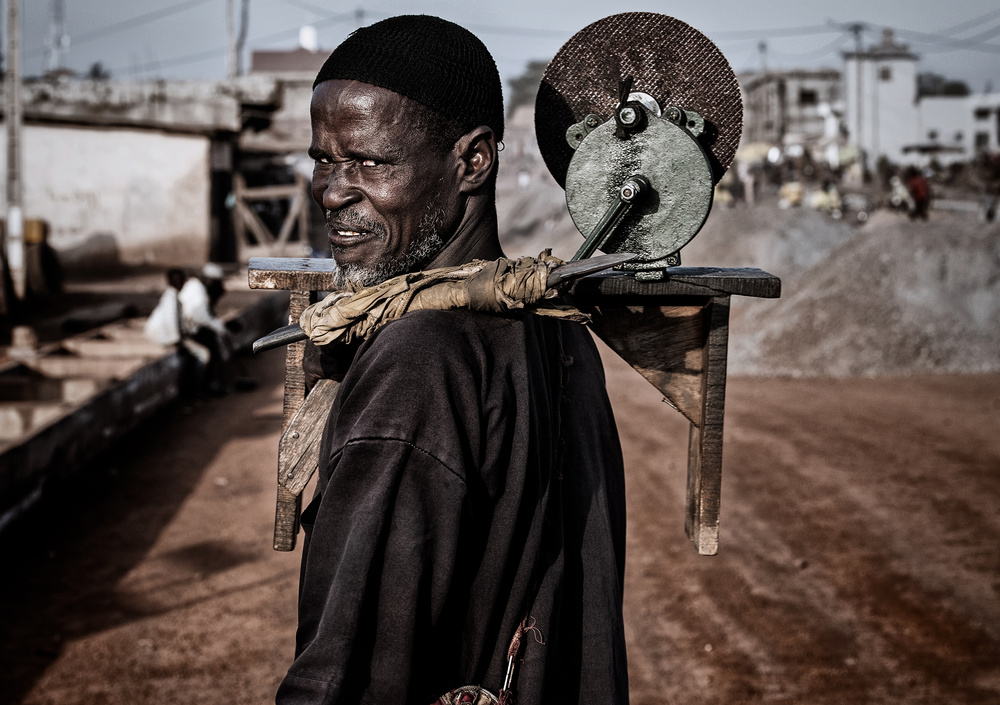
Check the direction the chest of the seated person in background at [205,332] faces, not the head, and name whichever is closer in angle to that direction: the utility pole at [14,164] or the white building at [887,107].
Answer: the white building

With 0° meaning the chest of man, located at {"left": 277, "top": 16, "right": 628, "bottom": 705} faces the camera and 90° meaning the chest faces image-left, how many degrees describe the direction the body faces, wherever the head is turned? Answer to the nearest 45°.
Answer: approximately 135°

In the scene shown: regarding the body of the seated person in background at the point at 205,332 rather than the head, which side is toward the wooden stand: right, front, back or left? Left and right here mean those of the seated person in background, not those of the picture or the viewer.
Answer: right

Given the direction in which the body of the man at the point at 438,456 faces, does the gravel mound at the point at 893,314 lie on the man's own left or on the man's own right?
on the man's own right

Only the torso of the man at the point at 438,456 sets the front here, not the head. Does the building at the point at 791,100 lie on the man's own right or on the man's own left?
on the man's own right

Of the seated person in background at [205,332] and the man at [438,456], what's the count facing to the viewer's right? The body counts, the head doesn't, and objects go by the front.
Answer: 1

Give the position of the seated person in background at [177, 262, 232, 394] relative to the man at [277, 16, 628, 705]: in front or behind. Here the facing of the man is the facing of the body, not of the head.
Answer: in front

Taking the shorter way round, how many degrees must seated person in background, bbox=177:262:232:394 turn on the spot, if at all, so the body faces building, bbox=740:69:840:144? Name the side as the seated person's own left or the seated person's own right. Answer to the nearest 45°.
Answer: approximately 45° to the seated person's own left

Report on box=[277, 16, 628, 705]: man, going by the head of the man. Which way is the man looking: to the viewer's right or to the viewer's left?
to the viewer's left

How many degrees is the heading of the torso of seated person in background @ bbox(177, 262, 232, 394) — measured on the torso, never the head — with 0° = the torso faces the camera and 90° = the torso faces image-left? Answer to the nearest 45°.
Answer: approximately 270°

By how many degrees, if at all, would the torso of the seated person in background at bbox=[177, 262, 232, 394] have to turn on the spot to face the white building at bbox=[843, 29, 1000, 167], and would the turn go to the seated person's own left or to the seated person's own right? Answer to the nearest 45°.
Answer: approximately 45° to the seated person's own left

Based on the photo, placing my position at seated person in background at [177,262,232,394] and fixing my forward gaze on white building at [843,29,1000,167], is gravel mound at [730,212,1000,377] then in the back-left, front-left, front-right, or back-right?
front-right

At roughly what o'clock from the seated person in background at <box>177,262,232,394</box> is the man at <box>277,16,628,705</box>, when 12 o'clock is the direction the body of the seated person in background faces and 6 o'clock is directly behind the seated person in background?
The man is roughly at 3 o'clock from the seated person in background.

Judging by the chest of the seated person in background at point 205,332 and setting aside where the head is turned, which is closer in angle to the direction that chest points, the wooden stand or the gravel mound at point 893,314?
the gravel mound

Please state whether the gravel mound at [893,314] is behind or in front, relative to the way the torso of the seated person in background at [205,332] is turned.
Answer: in front

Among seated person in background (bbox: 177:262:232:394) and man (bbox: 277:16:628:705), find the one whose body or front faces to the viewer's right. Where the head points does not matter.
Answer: the seated person in background

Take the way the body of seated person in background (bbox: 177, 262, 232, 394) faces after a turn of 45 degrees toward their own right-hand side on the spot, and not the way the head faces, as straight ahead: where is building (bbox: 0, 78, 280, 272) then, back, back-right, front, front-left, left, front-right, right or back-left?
back-left
